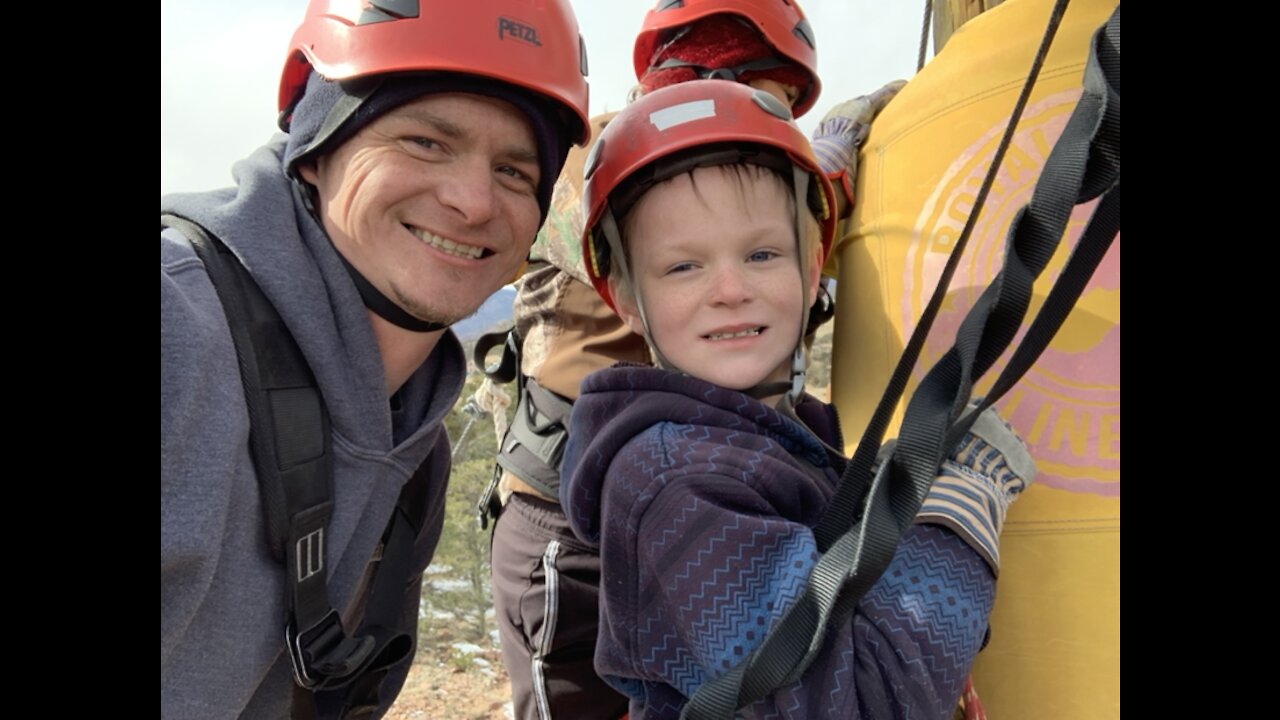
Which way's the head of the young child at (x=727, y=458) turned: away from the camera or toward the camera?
toward the camera

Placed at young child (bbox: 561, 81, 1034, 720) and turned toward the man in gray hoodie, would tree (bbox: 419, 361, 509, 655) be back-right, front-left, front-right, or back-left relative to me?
front-right

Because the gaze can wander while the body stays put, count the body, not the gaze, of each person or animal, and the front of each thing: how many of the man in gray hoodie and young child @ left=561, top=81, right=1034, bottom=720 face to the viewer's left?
0

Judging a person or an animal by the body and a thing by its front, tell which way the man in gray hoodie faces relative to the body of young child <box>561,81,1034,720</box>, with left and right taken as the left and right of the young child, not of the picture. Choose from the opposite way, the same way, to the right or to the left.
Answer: the same way

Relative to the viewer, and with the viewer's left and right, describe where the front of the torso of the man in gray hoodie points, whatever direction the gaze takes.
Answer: facing the viewer and to the right of the viewer

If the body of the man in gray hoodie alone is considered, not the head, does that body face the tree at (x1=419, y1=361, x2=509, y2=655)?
no

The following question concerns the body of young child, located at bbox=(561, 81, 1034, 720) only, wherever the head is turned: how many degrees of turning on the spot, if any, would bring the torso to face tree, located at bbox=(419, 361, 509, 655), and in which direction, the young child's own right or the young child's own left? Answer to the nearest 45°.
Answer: approximately 135° to the young child's own left

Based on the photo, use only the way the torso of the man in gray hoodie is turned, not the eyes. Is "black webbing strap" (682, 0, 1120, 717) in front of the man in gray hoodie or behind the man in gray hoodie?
in front
